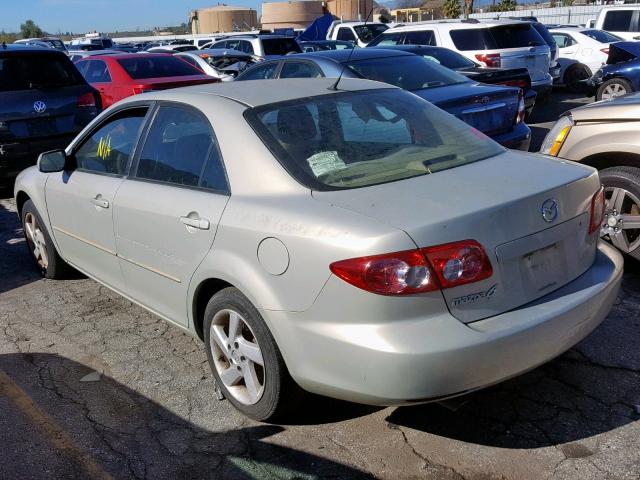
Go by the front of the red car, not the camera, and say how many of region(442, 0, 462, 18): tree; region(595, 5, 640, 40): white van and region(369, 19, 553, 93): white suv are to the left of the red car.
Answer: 0

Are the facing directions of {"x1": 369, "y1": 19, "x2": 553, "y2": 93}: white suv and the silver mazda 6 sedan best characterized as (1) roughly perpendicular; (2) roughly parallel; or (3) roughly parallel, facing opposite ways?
roughly parallel

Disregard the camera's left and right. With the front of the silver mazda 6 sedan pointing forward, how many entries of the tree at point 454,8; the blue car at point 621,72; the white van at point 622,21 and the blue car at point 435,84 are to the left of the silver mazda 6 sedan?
0

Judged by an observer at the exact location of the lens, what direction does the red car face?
facing away from the viewer and to the left of the viewer

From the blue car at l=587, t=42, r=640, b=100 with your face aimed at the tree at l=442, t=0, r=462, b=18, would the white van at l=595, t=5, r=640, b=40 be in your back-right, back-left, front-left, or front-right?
front-right

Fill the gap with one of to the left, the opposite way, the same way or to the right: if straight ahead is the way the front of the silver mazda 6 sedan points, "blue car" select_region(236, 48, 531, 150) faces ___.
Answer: the same way

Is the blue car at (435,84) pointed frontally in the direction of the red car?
yes

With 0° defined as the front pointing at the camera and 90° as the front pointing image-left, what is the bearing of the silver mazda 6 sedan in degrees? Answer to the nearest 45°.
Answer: approximately 135°

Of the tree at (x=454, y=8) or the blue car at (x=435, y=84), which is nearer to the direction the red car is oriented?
the tree

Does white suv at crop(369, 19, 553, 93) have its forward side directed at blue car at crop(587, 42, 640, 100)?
no

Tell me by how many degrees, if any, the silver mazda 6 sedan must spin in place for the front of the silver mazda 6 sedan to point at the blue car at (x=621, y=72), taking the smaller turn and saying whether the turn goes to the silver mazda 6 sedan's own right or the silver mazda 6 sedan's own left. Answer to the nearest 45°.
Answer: approximately 90° to the silver mazda 6 sedan's own right

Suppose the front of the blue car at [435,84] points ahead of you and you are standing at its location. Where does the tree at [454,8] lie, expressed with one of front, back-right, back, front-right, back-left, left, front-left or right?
front-right

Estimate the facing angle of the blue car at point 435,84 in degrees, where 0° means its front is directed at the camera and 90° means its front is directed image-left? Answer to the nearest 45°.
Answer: approximately 135°

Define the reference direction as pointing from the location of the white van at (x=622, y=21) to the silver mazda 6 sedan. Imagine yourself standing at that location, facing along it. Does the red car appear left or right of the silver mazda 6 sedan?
right

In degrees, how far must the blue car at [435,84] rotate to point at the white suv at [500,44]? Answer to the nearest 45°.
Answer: approximately 45° to its right

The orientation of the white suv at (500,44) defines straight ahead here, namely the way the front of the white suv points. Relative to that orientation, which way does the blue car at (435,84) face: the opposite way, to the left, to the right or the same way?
the same way

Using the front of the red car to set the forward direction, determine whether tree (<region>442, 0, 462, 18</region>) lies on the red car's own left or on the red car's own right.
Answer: on the red car's own right
